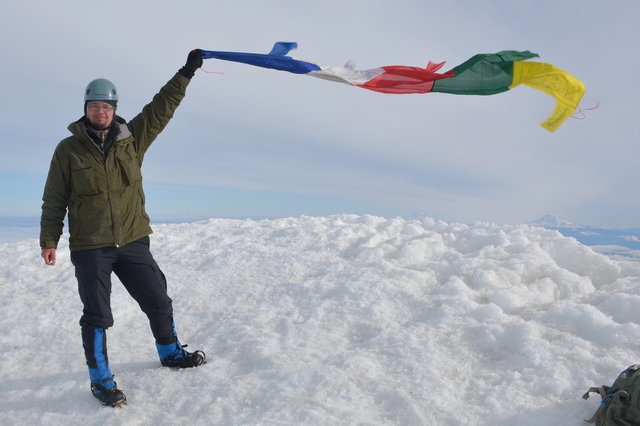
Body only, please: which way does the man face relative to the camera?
toward the camera
